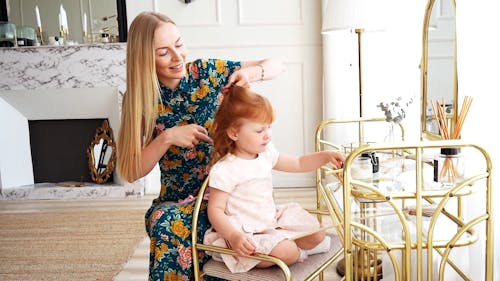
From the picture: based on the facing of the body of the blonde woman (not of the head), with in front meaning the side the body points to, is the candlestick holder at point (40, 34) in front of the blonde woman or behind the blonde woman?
behind

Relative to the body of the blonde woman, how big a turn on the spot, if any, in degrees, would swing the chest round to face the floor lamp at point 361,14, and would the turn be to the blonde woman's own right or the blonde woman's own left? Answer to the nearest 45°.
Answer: approximately 90° to the blonde woman's own left

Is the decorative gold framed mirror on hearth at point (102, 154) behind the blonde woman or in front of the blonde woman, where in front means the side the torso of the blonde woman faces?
behind

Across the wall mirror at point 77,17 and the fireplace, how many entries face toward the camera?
2

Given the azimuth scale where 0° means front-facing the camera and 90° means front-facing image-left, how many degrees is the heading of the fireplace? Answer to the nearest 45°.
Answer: approximately 0°

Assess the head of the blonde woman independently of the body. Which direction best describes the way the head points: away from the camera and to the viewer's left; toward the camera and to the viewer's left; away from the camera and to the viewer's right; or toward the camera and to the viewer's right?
toward the camera and to the viewer's right

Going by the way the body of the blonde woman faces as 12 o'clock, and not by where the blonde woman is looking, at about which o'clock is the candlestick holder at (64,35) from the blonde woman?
The candlestick holder is roughly at 7 o'clock from the blonde woman.

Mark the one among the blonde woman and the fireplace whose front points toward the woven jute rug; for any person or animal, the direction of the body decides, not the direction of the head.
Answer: the fireplace
